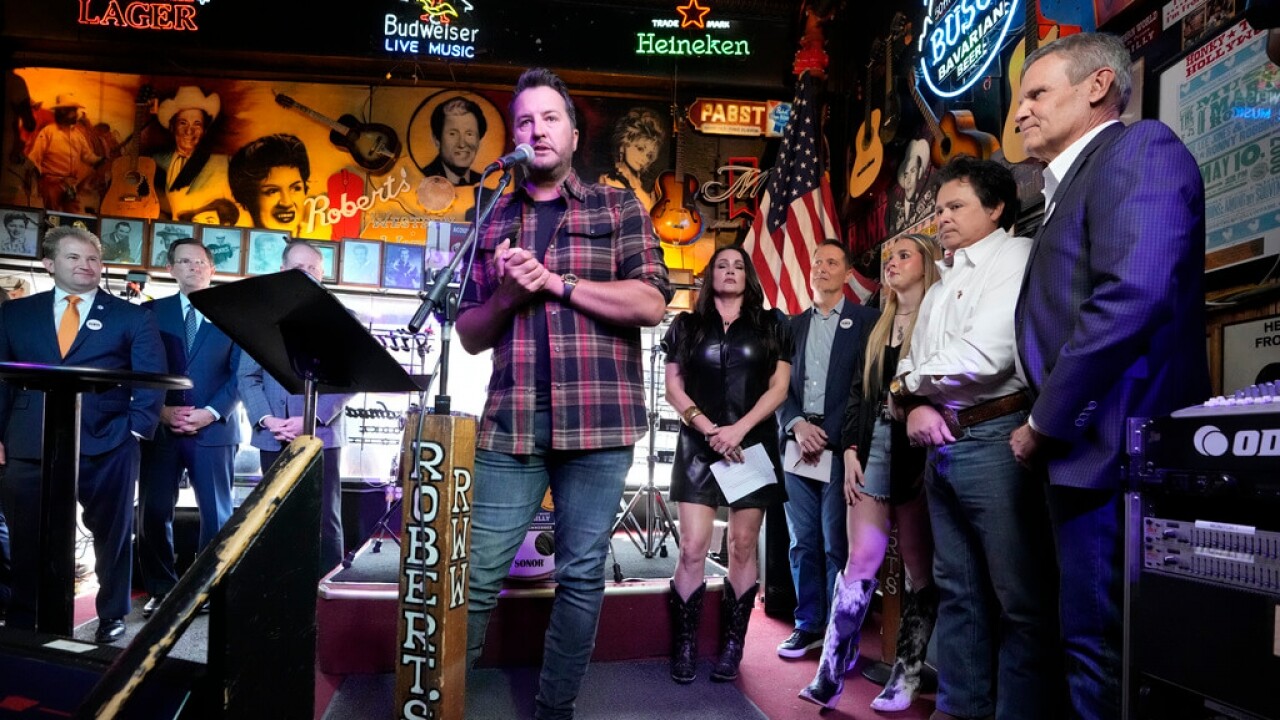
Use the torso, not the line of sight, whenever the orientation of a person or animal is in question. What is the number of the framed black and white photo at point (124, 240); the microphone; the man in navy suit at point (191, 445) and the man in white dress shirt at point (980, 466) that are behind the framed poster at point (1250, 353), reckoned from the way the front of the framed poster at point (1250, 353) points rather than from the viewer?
0

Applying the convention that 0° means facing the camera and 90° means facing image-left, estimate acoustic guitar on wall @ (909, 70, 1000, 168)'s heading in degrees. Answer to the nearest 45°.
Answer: approximately 45°

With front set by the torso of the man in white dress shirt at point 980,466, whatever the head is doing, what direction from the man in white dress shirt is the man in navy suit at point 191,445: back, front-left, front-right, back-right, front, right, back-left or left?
front-right

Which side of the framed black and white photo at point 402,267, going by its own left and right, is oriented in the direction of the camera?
front

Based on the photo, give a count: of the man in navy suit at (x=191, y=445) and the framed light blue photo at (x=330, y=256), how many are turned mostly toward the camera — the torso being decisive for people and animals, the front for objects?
2

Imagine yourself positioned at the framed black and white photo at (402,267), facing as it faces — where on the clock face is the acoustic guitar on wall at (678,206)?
The acoustic guitar on wall is roughly at 9 o'clock from the framed black and white photo.

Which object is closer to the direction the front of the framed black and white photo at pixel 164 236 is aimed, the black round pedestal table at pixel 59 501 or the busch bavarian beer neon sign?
the black round pedestal table

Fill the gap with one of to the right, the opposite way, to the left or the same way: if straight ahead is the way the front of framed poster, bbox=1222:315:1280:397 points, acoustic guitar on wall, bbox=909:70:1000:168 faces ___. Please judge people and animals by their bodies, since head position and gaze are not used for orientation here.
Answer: the same way

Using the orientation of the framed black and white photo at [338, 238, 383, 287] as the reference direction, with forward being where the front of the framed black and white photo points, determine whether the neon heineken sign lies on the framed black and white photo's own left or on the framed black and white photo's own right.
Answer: on the framed black and white photo's own left

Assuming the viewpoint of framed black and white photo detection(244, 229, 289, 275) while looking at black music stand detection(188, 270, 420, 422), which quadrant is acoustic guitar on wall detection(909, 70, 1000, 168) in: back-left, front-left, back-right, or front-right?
front-left

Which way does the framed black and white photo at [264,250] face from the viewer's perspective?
toward the camera

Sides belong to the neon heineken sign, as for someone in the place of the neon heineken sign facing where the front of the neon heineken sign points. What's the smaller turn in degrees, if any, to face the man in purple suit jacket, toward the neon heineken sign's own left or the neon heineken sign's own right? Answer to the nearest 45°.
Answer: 0° — it already faces them

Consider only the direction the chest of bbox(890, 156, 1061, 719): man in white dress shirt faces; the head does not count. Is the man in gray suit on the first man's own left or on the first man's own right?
on the first man's own right

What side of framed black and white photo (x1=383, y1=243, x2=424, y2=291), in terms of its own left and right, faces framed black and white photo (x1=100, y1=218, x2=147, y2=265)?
right

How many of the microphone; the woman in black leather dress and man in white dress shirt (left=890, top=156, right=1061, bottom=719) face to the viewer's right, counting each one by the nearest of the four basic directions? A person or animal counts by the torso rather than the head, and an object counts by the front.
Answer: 1

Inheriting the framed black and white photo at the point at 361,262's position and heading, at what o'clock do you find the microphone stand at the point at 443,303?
The microphone stand is roughly at 12 o'clock from the framed black and white photo.

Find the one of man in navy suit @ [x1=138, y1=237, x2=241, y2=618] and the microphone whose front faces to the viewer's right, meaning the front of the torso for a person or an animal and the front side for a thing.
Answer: the microphone

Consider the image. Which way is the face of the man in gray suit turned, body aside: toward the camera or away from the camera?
toward the camera

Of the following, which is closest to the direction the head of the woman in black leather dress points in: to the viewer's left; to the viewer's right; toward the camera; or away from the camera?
toward the camera

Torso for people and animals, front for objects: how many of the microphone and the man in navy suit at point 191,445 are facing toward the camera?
1

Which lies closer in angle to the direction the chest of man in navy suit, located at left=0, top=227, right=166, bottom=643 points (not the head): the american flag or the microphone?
the microphone

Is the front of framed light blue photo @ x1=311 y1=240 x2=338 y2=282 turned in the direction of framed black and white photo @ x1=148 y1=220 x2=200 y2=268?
no

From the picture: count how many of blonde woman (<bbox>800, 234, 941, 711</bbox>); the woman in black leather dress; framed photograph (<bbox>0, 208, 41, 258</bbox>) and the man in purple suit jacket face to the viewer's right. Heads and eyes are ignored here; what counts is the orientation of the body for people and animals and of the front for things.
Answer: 0

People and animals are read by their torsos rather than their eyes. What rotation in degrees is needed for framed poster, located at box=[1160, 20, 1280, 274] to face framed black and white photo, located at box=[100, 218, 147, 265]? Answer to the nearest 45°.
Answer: approximately 45° to its right
